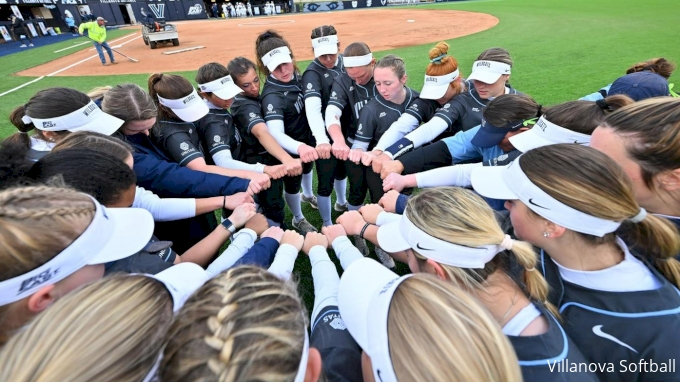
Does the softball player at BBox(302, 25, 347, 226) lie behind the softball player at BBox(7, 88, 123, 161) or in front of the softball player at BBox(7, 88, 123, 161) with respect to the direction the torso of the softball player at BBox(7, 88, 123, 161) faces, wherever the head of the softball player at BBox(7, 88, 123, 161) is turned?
in front

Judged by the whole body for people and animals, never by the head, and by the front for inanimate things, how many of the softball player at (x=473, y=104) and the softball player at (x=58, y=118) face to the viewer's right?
1

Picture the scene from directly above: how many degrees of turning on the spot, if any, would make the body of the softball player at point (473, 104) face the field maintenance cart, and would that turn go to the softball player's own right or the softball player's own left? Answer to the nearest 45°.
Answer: approximately 90° to the softball player's own right

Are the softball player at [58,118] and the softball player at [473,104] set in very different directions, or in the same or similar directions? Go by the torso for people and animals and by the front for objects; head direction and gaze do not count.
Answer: very different directions

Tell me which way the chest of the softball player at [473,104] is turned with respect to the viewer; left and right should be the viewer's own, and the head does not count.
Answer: facing the viewer and to the left of the viewer

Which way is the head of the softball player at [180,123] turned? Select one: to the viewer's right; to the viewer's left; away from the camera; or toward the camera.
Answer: to the viewer's right

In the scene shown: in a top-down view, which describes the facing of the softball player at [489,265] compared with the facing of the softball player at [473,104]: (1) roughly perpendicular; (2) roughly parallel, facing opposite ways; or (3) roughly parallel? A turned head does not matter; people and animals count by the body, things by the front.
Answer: roughly perpendicular

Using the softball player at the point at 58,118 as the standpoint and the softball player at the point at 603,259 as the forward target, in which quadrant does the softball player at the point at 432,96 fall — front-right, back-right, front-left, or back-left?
front-left

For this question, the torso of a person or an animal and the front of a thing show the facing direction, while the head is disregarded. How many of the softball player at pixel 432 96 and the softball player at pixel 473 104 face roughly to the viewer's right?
0

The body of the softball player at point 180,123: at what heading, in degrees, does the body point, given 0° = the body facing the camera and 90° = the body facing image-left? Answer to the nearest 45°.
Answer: approximately 315°

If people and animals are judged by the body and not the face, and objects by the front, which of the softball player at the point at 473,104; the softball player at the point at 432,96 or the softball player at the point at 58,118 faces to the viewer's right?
the softball player at the point at 58,118

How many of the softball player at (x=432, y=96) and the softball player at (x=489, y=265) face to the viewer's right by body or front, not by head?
0

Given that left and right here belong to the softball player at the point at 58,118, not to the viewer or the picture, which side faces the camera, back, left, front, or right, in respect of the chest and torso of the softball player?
right

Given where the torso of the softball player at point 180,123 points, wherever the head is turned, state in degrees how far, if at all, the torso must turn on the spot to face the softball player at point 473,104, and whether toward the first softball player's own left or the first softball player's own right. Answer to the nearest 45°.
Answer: approximately 45° to the first softball player's own left

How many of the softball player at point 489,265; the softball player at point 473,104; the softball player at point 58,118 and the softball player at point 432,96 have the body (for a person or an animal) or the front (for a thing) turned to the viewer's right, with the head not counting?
1

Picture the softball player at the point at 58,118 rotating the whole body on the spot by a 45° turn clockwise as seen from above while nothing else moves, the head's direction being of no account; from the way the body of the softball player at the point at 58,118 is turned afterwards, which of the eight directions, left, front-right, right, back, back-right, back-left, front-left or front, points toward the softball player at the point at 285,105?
front-left

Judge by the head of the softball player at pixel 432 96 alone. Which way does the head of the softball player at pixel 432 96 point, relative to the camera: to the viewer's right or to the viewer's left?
to the viewer's left

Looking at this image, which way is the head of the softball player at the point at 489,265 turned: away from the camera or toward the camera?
away from the camera

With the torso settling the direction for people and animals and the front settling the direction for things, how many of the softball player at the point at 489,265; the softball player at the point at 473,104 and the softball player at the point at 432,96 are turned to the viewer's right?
0
